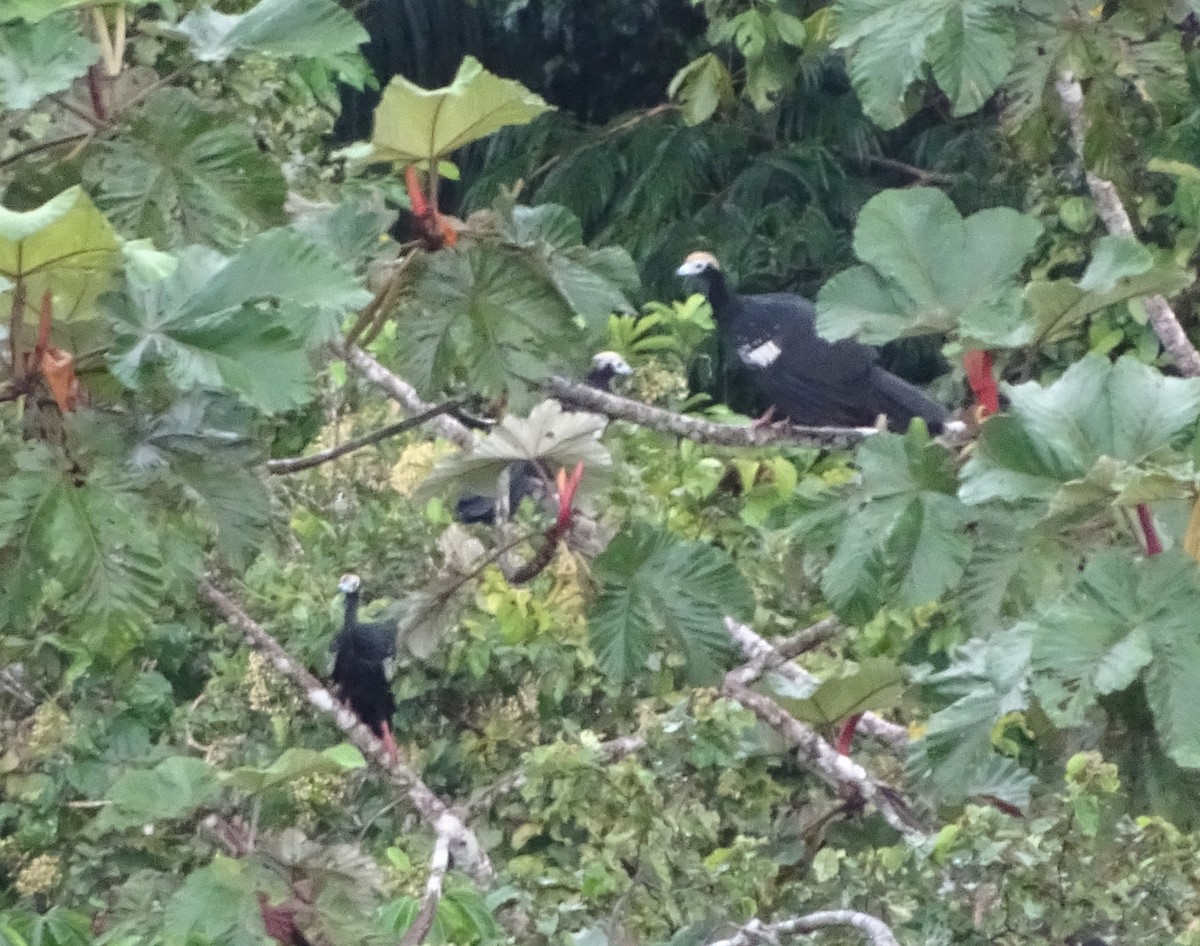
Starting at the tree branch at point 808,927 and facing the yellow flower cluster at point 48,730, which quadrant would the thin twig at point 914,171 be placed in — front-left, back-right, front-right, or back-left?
front-right

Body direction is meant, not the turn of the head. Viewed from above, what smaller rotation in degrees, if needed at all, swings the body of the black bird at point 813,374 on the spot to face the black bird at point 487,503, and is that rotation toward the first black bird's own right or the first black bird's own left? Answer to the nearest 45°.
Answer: approximately 45° to the first black bird's own left

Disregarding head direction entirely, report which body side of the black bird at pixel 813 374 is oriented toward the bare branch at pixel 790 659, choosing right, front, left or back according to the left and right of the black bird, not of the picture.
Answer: left

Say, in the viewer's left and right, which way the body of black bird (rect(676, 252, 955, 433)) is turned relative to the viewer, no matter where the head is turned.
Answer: facing to the left of the viewer
